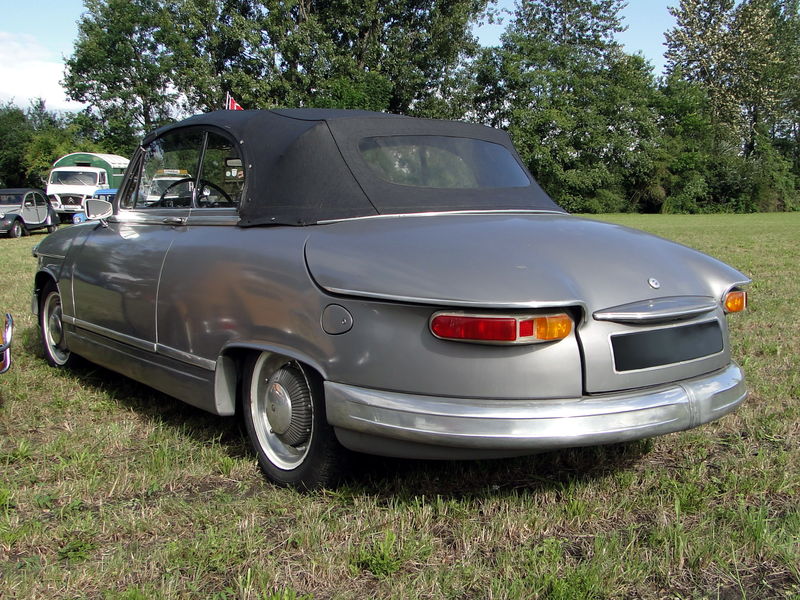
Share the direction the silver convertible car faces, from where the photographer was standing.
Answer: facing away from the viewer and to the left of the viewer

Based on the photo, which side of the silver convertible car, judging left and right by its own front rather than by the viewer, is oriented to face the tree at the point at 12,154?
front

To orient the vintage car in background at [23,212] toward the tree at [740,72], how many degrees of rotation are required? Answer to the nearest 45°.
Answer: approximately 135° to its left

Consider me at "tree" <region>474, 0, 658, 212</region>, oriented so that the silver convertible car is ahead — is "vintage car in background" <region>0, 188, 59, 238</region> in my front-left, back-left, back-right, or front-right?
front-right

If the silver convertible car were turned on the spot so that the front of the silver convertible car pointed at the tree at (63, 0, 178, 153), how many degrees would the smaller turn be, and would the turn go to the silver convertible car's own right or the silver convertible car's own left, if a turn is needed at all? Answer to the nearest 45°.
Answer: approximately 45° to the silver convertible car's own right

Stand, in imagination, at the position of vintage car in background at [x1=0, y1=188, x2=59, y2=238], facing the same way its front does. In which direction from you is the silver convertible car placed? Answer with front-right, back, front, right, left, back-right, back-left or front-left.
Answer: front-left

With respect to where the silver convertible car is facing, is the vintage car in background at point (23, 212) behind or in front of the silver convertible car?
in front

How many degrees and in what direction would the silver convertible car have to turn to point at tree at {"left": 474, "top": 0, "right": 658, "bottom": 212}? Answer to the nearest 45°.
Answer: approximately 45° to its right

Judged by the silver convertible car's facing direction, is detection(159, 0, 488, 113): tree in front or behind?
in front

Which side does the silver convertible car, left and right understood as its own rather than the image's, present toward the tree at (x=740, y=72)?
right

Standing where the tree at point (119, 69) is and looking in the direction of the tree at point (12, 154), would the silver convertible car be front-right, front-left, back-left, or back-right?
back-left
